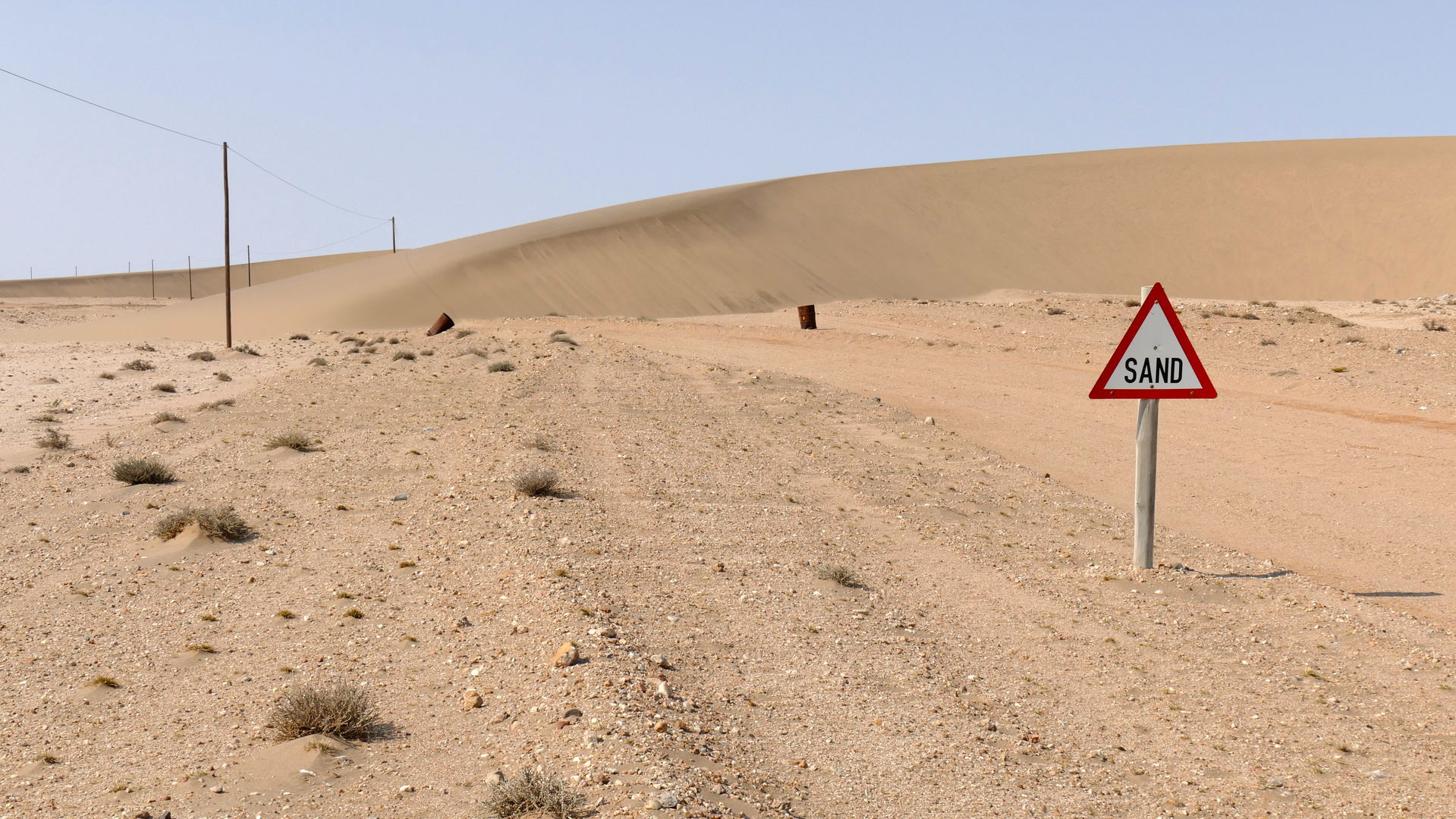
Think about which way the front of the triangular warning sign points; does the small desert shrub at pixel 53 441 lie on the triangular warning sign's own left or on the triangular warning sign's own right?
on the triangular warning sign's own right

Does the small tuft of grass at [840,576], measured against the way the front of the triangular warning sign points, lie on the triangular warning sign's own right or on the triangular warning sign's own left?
on the triangular warning sign's own right

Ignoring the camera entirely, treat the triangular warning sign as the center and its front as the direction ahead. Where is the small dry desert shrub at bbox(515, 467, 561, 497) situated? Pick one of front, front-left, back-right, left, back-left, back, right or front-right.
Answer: right

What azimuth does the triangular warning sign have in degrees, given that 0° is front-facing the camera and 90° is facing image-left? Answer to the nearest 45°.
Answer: approximately 0°

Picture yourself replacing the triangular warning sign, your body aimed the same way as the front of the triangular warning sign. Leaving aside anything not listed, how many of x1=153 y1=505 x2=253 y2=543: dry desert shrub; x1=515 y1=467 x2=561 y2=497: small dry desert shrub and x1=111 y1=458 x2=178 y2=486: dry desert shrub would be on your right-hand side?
3

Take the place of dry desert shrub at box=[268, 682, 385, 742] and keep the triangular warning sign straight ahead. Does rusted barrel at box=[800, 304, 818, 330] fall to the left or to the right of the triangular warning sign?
left

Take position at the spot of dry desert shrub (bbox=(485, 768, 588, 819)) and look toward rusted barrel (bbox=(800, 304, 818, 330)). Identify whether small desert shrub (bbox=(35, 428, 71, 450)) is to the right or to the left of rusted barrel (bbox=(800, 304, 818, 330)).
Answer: left

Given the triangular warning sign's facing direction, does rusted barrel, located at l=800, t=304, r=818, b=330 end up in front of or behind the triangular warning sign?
behind

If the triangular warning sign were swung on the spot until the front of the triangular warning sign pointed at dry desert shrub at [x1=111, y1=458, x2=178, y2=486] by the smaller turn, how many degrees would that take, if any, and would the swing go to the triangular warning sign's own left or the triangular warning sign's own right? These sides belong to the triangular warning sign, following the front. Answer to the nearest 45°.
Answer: approximately 90° to the triangular warning sign's own right

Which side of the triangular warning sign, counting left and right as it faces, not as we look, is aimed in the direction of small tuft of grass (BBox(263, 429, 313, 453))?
right

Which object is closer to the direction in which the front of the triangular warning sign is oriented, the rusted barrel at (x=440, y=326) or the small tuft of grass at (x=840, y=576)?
the small tuft of grass

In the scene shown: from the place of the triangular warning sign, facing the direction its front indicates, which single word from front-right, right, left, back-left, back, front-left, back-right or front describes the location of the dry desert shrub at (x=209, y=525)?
right
